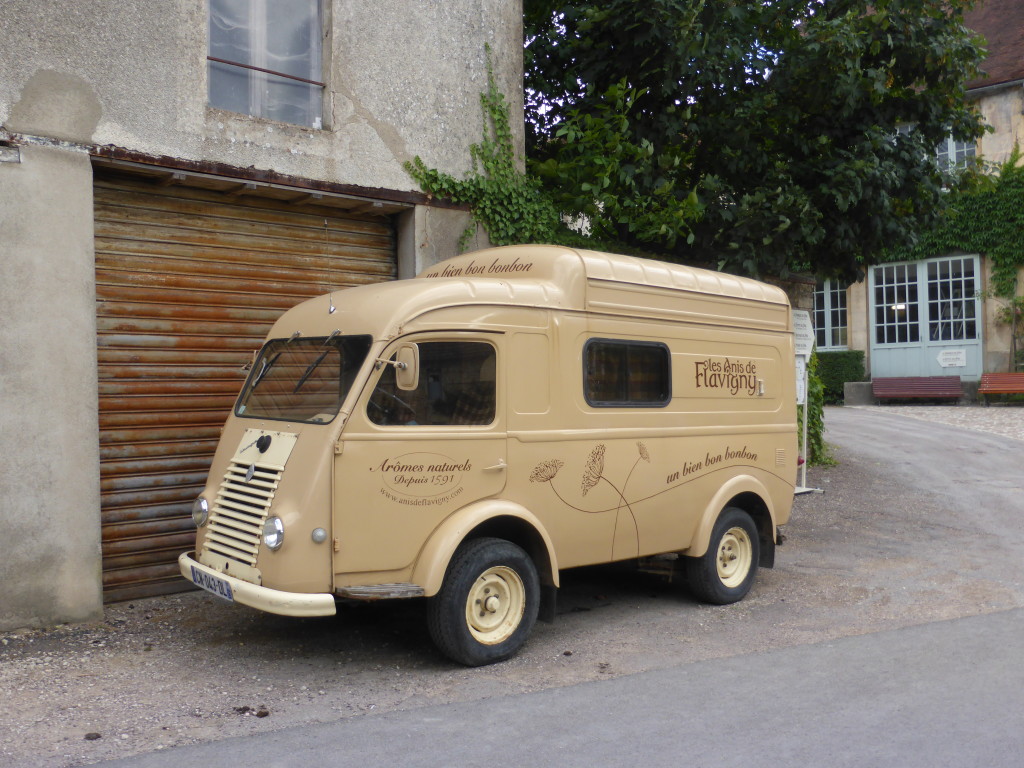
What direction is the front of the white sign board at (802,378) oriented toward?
toward the camera

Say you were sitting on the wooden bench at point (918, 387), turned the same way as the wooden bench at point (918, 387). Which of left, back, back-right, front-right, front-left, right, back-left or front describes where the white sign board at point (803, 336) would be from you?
front

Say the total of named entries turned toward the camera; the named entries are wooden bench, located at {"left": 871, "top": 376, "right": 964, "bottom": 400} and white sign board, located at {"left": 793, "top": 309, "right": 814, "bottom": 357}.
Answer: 2

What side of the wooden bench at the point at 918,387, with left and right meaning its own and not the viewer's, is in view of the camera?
front

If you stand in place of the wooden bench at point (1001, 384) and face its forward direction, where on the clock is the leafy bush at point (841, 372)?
The leafy bush is roughly at 4 o'clock from the wooden bench.

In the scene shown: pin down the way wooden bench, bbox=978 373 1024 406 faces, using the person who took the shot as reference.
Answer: facing the viewer

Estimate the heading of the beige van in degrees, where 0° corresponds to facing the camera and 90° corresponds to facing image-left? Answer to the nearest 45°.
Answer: approximately 45°

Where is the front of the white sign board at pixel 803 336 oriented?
toward the camera

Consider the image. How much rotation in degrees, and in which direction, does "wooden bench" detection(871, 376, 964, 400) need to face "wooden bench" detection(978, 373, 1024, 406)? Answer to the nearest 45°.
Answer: approximately 45° to its left
